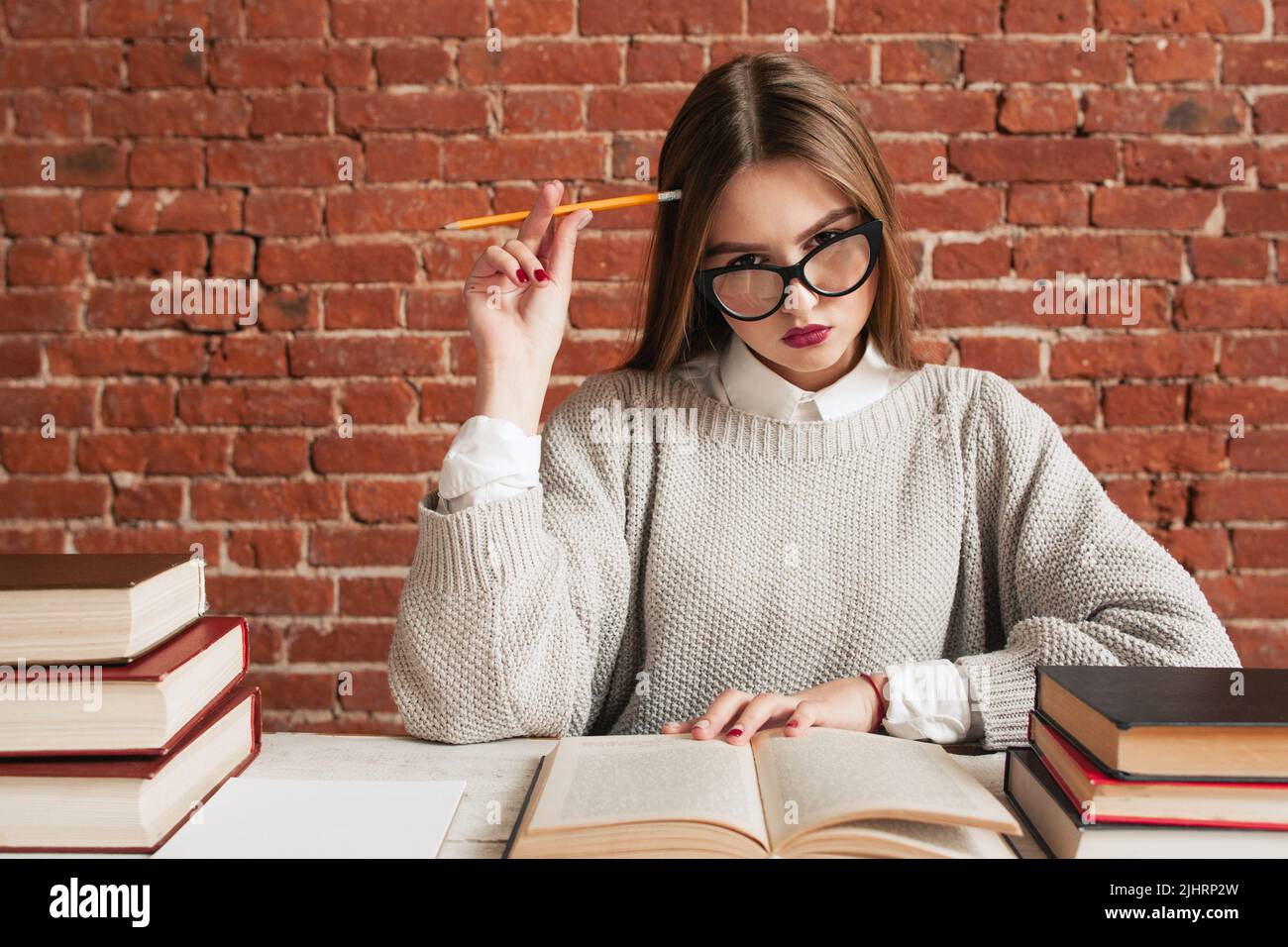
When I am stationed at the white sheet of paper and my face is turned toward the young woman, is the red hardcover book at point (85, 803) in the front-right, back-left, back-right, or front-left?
back-left

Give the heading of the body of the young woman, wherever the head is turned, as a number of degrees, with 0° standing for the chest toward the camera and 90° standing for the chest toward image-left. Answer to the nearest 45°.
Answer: approximately 0°

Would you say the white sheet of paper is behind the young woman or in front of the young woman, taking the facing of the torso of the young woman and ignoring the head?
in front

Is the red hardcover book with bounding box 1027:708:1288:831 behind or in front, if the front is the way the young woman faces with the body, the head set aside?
in front

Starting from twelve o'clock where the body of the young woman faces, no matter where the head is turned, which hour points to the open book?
The open book is roughly at 12 o'clock from the young woman.
